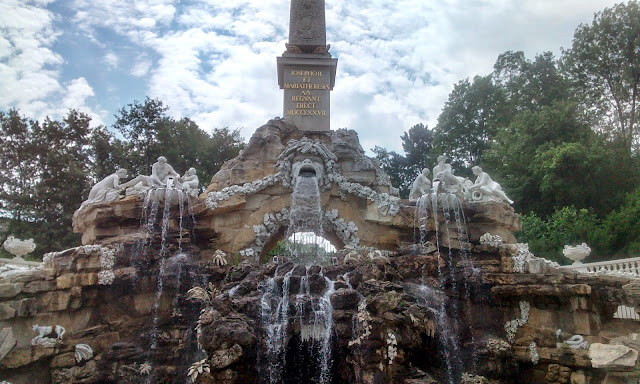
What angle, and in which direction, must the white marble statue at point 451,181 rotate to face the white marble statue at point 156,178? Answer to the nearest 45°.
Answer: approximately 90° to its right

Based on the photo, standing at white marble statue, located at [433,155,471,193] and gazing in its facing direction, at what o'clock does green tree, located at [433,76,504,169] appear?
The green tree is roughly at 6 o'clock from the white marble statue.

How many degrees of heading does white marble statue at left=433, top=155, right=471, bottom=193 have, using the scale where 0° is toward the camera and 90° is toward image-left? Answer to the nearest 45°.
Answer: approximately 0°

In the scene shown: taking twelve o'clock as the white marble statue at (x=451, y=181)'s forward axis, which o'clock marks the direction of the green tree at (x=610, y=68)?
The green tree is roughly at 7 o'clock from the white marble statue.

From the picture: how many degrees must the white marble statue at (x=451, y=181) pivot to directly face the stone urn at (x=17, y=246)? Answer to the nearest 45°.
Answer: approximately 90° to its right

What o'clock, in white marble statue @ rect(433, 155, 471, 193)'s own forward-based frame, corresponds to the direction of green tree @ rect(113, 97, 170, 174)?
The green tree is roughly at 4 o'clock from the white marble statue.

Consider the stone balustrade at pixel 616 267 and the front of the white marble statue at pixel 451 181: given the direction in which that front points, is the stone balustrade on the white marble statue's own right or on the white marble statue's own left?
on the white marble statue's own left

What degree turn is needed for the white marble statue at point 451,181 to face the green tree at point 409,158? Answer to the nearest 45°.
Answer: approximately 180°

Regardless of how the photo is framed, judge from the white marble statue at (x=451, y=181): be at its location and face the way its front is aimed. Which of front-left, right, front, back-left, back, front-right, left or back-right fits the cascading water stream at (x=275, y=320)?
front-right

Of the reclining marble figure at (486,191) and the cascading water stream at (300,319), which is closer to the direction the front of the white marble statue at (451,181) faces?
the cascading water stream

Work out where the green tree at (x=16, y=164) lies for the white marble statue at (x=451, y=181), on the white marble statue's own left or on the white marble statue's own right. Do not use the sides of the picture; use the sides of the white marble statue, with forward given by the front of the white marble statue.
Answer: on the white marble statue's own right

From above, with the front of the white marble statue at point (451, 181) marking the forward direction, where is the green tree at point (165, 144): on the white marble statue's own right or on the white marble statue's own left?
on the white marble statue's own right

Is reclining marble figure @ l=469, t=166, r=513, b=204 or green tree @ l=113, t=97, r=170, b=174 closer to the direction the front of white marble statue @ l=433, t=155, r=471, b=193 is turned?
the reclining marble figure
